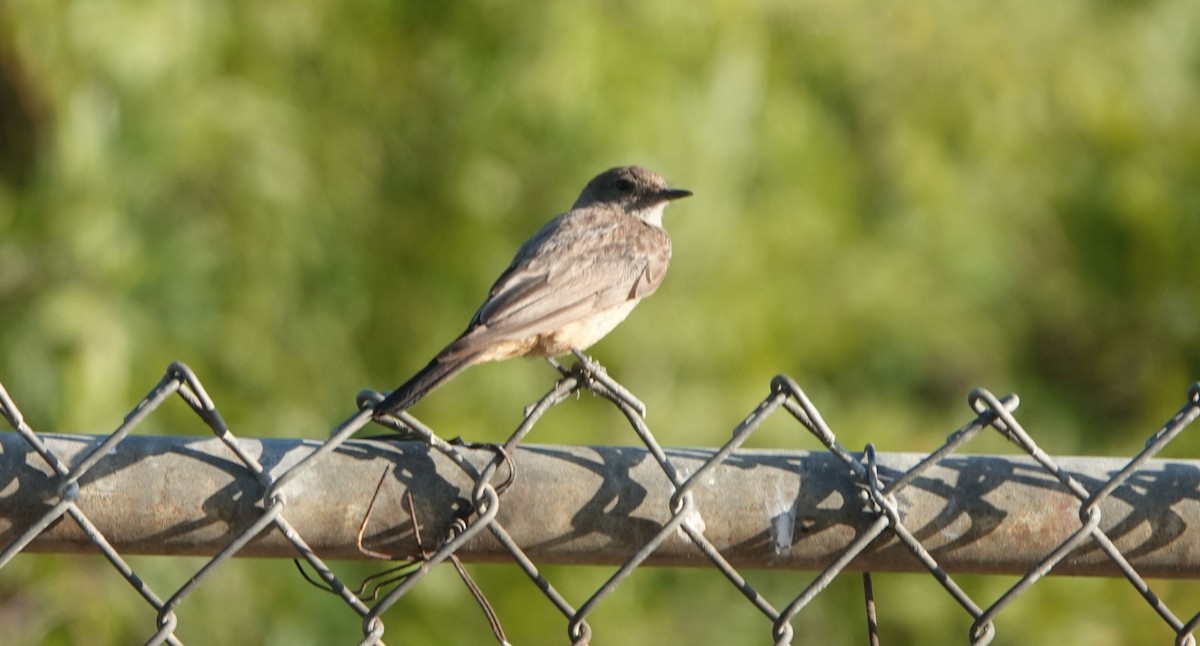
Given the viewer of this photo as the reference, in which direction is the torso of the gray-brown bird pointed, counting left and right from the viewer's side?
facing to the right of the viewer
